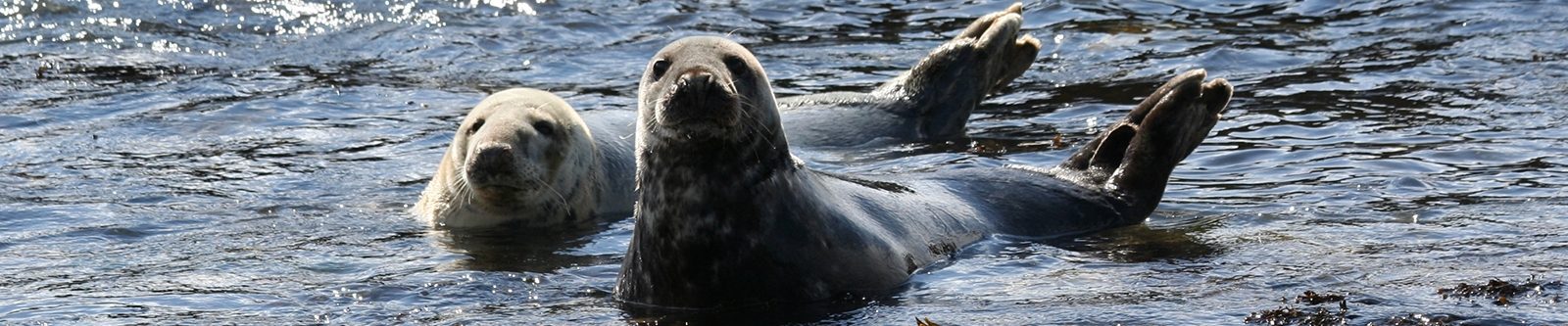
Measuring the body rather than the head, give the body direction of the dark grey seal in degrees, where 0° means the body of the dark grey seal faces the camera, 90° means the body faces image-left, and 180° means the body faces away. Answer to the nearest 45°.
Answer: approximately 45°

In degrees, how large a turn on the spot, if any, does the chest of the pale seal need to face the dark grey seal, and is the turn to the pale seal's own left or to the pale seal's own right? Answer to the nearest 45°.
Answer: approximately 45° to the pale seal's own left

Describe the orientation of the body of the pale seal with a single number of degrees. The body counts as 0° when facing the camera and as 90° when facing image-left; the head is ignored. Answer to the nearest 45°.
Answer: approximately 45°
